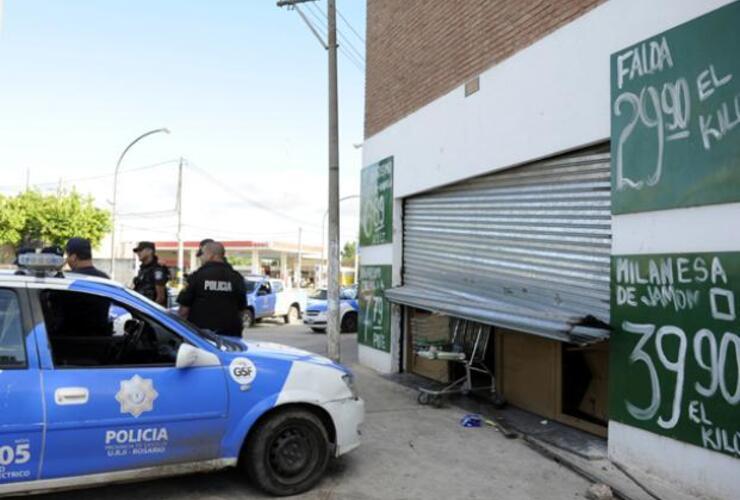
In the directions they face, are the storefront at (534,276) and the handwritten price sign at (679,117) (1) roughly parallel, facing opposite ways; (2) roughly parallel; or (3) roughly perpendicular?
roughly parallel

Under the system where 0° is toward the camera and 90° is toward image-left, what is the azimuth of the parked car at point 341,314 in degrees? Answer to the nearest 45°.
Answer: approximately 45°

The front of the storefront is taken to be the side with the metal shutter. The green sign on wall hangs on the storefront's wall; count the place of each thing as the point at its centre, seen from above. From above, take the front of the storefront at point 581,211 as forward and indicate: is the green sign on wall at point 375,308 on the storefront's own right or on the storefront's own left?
on the storefront's own right

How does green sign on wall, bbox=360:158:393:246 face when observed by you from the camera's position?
facing the viewer and to the left of the viewer

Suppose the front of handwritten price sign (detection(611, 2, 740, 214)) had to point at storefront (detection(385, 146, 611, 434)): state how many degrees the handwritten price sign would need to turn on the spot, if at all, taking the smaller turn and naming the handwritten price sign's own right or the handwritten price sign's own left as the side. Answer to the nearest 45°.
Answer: approximately 90° to the handwritten price sign's own right

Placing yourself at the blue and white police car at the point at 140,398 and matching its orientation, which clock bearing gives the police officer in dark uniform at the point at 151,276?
The police officer in dark uniform is roughly at 9 o'clock from the blue and white police car.

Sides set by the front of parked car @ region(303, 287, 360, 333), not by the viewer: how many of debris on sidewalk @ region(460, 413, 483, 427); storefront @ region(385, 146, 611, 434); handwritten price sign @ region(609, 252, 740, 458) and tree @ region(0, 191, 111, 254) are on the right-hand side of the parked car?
1

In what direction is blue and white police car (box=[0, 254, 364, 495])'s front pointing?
to the viewer's right

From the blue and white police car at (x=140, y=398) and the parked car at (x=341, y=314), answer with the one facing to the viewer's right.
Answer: the blue and white police car

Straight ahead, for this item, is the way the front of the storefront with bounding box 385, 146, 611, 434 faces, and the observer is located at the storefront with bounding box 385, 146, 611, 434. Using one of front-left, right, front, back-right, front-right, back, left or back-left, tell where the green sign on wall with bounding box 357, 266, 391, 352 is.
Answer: right

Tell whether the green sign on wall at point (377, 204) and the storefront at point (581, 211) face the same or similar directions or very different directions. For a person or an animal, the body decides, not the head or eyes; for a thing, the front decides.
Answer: same or similar directions
